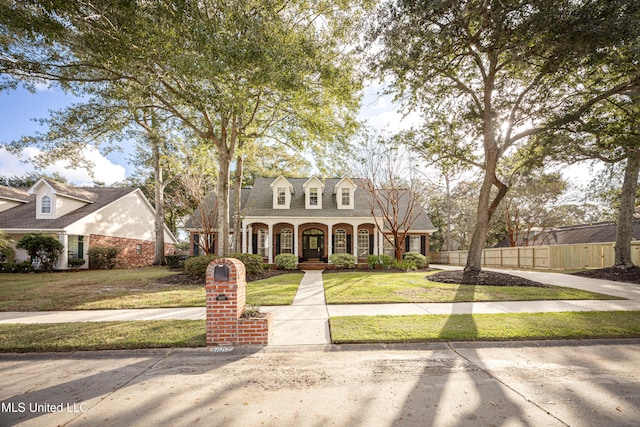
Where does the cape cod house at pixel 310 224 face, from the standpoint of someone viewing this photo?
facing the viewer

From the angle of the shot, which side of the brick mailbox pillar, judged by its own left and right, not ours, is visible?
front

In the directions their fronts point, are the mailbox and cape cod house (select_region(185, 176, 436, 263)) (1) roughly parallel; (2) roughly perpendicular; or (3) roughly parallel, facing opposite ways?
roughly parallel

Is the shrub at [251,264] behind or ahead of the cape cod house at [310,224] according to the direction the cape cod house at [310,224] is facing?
ahead

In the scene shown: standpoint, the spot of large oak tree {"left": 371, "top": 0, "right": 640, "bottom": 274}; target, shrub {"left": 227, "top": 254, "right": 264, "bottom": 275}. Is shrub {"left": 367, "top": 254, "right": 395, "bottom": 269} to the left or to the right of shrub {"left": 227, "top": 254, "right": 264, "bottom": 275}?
right

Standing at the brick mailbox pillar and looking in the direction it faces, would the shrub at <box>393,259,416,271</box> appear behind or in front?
behind

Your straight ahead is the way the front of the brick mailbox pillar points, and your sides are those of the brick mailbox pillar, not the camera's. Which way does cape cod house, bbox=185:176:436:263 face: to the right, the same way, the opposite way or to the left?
the same way

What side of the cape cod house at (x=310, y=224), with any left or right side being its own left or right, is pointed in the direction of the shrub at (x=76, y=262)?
right
